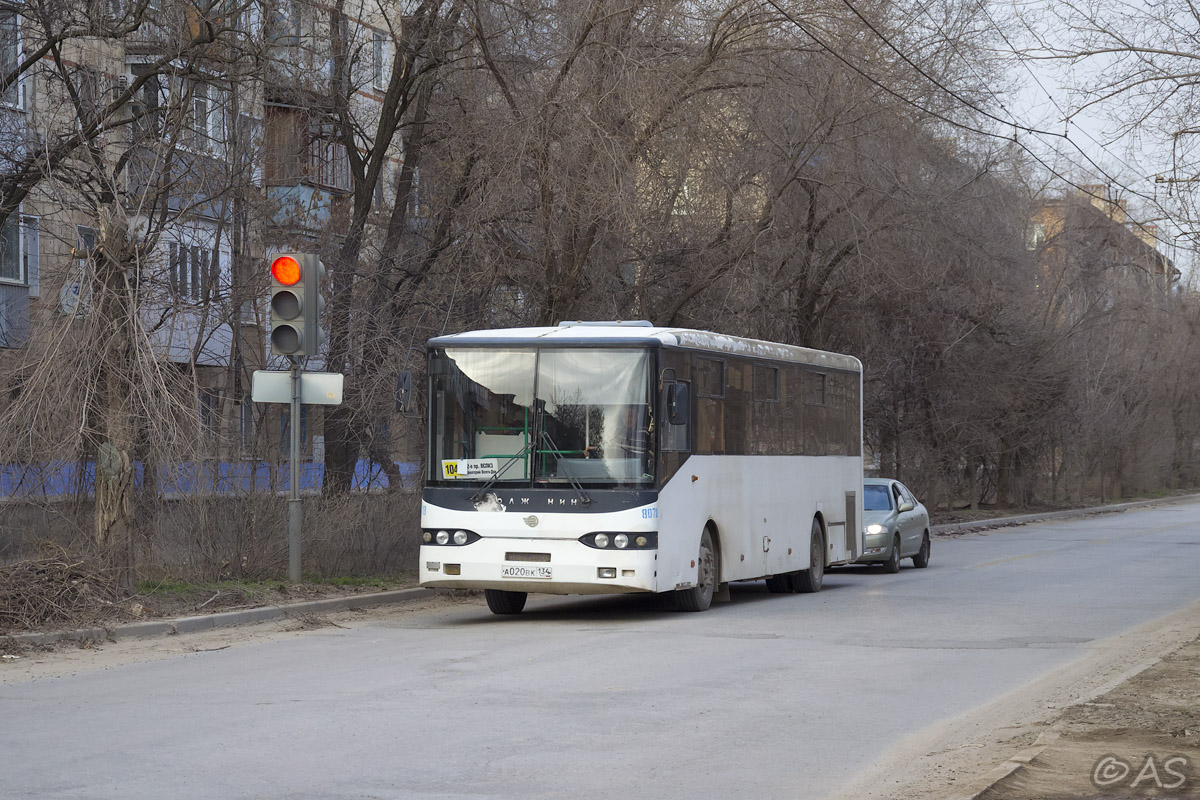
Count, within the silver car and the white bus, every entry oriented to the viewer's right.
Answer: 0

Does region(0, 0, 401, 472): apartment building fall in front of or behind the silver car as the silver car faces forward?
in front

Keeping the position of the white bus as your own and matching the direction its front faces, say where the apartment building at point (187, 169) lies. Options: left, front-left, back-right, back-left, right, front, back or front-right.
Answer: right

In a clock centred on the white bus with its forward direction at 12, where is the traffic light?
The traffic light is roughly at 2 o'clock from the white bus.

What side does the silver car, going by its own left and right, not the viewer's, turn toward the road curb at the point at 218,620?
front

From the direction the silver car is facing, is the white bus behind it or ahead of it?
ahead

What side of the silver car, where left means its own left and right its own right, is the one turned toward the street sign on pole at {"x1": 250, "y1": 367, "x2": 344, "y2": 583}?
front

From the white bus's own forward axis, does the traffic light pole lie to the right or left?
on its right
